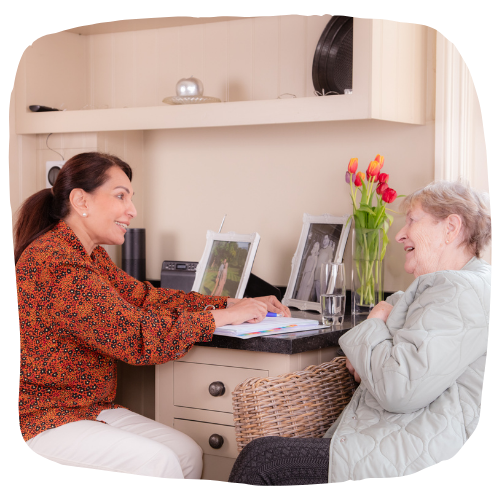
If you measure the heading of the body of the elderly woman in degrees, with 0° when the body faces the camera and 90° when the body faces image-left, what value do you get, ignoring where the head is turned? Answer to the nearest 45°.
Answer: approximately 90°

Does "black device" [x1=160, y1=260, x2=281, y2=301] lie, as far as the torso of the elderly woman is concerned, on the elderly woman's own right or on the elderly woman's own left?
on the elderly woman's own right

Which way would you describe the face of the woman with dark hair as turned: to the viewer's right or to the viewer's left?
to the viewer's right

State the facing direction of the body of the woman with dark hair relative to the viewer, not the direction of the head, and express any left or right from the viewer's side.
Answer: facing to the right of the viewer

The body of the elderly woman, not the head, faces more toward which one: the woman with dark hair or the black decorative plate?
the woman with dark hair

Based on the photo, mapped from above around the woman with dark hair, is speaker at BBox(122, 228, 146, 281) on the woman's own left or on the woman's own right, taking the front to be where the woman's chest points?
on the woman's own left
